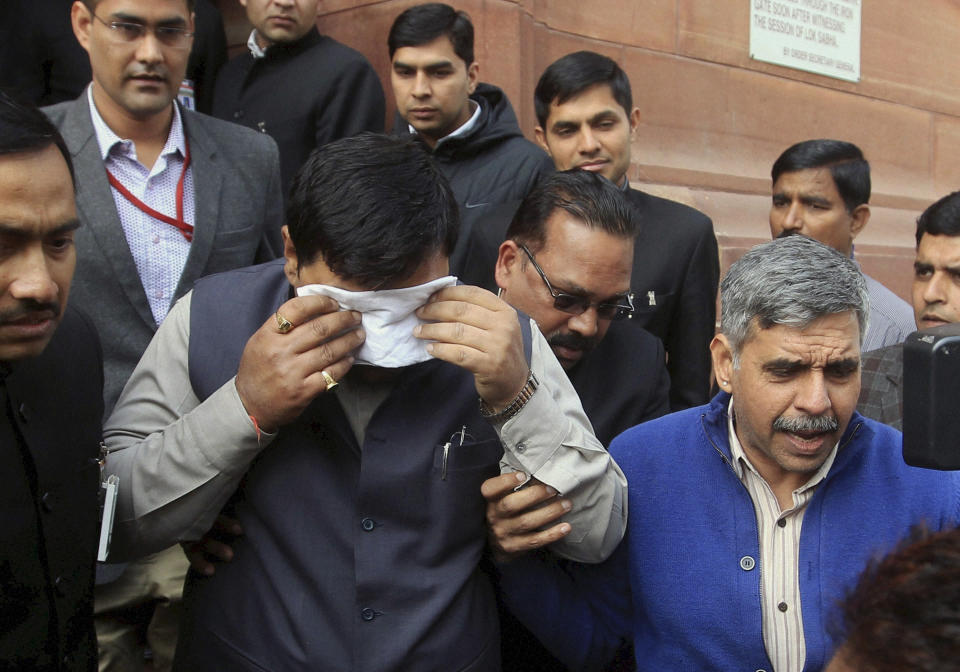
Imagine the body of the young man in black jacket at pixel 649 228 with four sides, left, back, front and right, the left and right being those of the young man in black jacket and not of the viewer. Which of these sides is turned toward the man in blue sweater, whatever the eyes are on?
front

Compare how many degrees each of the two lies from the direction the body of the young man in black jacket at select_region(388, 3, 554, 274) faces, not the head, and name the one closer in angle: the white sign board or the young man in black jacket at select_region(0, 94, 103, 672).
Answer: the young man in black jacket

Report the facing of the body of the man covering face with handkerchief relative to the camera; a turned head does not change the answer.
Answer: toward the camera

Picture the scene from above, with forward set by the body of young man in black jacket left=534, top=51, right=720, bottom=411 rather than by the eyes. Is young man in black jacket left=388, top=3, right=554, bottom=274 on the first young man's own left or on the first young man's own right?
on the first young man's own right

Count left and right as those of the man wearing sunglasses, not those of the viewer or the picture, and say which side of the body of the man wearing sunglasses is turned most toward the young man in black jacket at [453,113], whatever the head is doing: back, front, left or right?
back

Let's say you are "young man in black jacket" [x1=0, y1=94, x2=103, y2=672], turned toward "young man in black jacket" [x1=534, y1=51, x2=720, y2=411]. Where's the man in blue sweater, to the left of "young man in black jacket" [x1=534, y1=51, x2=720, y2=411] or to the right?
right

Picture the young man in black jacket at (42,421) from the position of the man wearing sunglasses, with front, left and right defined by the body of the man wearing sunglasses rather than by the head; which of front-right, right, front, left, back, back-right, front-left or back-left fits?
right

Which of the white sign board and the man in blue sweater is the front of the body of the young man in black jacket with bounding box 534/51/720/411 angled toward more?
the man in blue sweater

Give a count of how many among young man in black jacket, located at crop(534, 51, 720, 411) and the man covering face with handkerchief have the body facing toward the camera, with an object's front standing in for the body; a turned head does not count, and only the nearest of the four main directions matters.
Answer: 2

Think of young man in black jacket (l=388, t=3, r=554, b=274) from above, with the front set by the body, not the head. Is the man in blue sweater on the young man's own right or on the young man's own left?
on the young man's own left

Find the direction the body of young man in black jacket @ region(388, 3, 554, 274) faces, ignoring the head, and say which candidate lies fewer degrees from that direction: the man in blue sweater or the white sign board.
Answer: the man in blue sweater

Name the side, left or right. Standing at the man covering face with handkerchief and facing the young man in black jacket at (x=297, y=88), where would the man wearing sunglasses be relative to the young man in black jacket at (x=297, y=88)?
right

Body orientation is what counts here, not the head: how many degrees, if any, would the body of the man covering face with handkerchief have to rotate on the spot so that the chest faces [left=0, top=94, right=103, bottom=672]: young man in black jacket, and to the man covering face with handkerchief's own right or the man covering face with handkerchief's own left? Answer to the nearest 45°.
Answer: approximately 90° to the man covering face with handkerchief's own right
